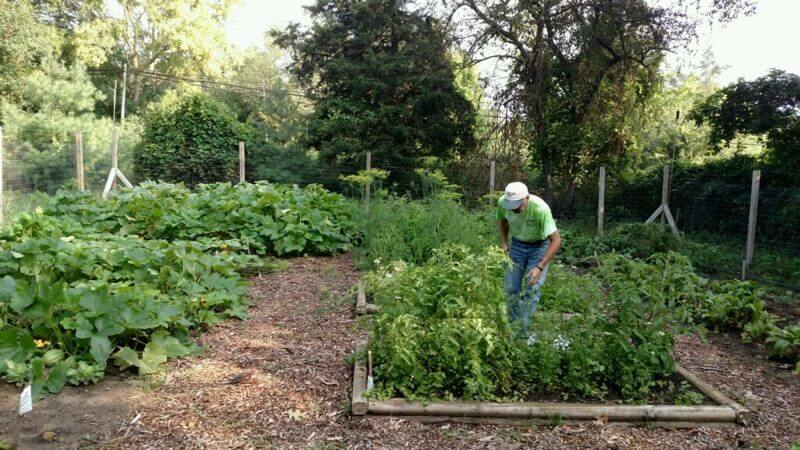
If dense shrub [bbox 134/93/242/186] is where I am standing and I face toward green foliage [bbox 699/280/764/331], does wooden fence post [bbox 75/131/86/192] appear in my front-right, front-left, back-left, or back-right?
front-right

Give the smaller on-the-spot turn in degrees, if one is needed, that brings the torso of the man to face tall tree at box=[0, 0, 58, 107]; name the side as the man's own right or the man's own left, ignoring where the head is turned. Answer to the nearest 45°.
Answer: approximately 90° to the man's own right

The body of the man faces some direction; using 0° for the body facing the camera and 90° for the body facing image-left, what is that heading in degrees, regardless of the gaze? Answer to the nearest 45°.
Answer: approximately 45°

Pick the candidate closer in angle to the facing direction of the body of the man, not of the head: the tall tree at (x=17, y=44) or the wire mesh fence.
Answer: the tall tree

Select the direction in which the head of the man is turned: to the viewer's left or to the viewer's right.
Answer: to the viewer's left

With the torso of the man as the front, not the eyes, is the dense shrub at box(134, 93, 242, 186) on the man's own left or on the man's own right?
on the man's own right

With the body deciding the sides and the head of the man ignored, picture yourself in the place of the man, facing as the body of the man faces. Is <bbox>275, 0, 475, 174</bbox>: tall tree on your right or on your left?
on your right

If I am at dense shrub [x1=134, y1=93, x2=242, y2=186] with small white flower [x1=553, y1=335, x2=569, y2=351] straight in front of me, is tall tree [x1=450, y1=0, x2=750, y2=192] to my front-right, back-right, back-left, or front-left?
front-left

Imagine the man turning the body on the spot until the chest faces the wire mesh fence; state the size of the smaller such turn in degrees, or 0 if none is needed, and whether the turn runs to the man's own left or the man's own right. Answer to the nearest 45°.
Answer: approximately 135° to the man's own right
